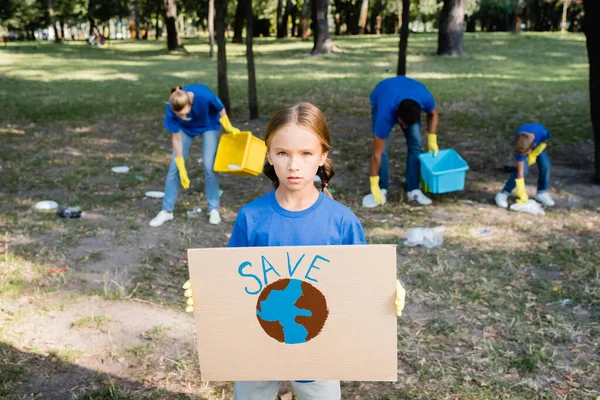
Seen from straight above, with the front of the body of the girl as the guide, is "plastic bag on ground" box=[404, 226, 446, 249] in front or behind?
behind

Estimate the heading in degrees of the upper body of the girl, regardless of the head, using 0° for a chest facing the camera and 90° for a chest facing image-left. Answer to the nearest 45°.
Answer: approximately 0°

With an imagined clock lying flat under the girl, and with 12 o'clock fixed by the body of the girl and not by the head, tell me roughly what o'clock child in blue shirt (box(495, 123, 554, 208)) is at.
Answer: The child in blue shirt is roughly at 7 o'clock from the girl.

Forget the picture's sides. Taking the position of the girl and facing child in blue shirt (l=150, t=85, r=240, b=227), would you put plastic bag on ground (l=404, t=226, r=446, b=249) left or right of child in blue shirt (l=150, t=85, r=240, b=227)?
right

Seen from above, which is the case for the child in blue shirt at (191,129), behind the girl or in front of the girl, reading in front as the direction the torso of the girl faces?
behind

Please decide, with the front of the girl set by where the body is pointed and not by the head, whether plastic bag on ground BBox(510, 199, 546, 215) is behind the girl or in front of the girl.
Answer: behind

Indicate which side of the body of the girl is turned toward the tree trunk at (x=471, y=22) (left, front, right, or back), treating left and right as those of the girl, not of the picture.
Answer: back
